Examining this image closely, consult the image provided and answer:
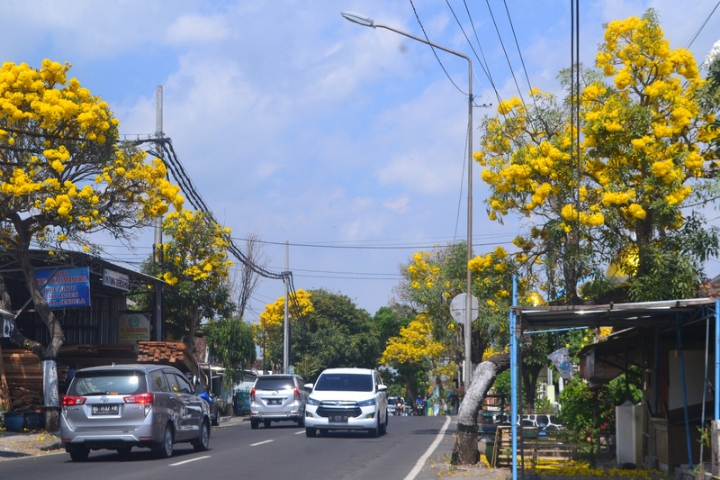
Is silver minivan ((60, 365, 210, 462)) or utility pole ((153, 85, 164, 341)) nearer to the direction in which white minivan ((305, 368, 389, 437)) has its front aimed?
the silver minivan

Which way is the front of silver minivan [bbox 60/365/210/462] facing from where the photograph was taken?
facing away from the viewer and to the right of the viewer

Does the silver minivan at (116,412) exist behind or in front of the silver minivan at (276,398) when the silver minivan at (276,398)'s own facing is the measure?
behind

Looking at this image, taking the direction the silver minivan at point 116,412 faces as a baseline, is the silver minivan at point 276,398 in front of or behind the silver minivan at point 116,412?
in front

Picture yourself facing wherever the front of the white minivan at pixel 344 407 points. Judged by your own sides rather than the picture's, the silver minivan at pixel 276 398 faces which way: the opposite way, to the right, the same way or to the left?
the opposite way

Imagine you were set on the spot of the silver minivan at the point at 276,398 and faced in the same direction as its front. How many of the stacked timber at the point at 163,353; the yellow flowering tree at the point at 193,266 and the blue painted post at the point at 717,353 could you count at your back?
1

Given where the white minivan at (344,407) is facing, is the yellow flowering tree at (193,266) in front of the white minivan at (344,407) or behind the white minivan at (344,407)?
behind

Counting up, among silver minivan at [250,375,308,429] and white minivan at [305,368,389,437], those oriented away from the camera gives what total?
1

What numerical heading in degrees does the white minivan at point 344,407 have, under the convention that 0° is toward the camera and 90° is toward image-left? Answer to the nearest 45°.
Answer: approximately 0°

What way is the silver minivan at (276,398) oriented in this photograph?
away from the camera
